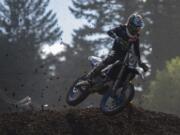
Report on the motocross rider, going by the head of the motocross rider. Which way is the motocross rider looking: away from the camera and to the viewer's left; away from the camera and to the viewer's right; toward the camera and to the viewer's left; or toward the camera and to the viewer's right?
toward the camera and to the viewer's right

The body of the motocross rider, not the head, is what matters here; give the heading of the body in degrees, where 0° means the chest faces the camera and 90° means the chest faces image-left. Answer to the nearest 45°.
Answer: approximately 315°
